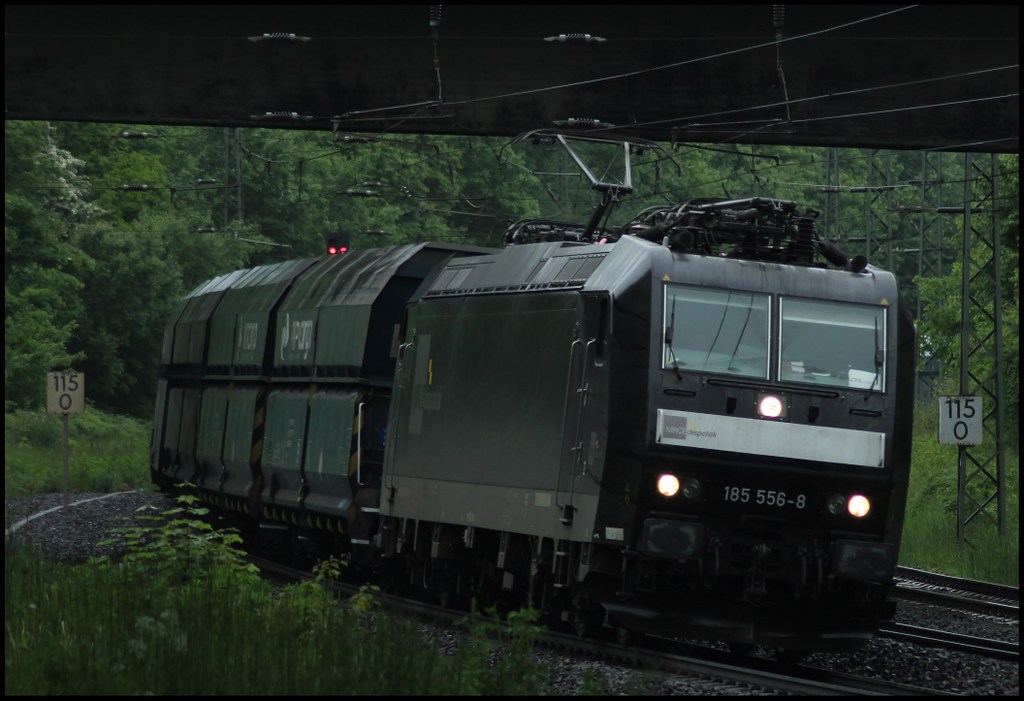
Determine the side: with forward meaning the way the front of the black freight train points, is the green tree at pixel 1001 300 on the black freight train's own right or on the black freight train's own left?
on the black freight train's own left

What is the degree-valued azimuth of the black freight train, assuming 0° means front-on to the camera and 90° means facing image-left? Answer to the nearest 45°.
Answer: approximately 315°

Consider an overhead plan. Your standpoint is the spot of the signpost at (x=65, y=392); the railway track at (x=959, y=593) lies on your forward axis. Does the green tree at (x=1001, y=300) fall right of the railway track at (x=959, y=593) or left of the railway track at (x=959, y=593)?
left

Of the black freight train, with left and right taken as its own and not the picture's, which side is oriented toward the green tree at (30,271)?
back

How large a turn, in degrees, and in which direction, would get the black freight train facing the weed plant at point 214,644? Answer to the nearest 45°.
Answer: approximately 90° to its right
